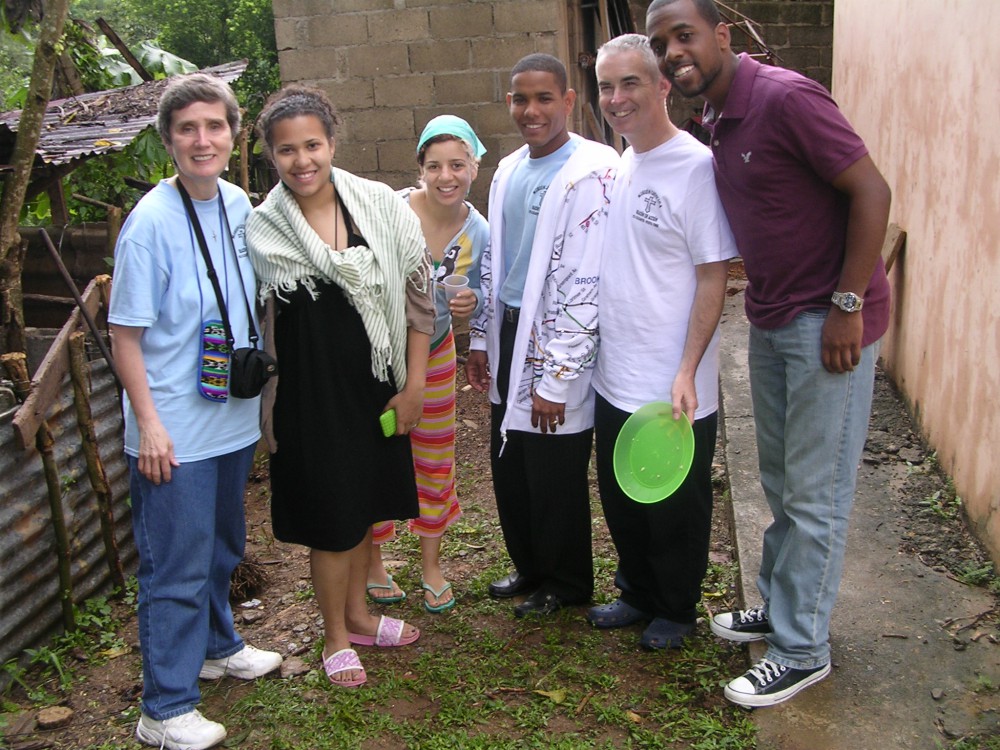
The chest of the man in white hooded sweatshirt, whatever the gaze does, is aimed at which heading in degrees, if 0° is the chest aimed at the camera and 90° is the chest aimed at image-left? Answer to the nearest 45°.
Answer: approximately 45°

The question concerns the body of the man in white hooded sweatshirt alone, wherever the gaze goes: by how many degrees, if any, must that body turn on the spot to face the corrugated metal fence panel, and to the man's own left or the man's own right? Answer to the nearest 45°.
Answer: approximately 45° to the man's own right

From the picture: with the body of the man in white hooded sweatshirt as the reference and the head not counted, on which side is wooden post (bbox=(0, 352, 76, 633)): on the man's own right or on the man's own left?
on the man's own right

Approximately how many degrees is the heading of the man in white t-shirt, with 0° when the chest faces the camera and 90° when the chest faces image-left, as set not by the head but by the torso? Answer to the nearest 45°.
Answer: approximately 45°

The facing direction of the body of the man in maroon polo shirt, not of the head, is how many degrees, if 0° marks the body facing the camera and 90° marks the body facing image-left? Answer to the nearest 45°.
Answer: approximately 45°
